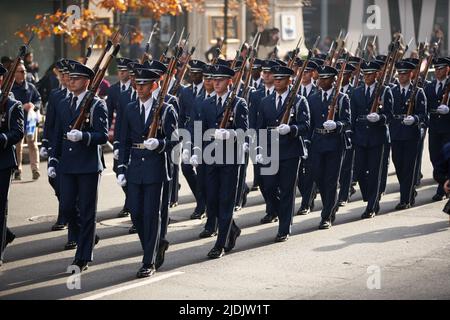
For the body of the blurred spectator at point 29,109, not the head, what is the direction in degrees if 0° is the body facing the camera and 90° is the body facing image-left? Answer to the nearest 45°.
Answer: approximately 0°
